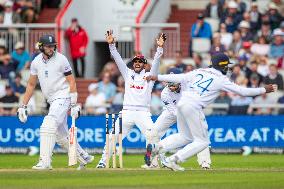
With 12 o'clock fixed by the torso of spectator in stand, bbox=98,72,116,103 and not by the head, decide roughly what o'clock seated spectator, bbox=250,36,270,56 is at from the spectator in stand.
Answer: The seated spectator is roughly at 9 o'clock from the spectator in stand.

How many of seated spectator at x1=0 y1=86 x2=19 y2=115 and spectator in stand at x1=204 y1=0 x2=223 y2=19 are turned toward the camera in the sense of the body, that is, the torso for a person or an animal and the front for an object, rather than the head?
2

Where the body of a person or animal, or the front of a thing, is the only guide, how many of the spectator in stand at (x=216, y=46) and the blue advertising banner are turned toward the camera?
2

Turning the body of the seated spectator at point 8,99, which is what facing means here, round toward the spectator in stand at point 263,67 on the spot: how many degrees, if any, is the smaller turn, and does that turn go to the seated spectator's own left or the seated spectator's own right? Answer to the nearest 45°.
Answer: approximately 90° to the seated spectator's own left

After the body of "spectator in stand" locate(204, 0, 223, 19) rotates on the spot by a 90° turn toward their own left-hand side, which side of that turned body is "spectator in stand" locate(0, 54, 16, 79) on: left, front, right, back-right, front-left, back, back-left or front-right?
back

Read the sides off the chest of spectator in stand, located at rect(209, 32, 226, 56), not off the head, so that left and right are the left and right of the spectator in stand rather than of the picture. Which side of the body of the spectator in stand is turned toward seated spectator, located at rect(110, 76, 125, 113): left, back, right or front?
right
